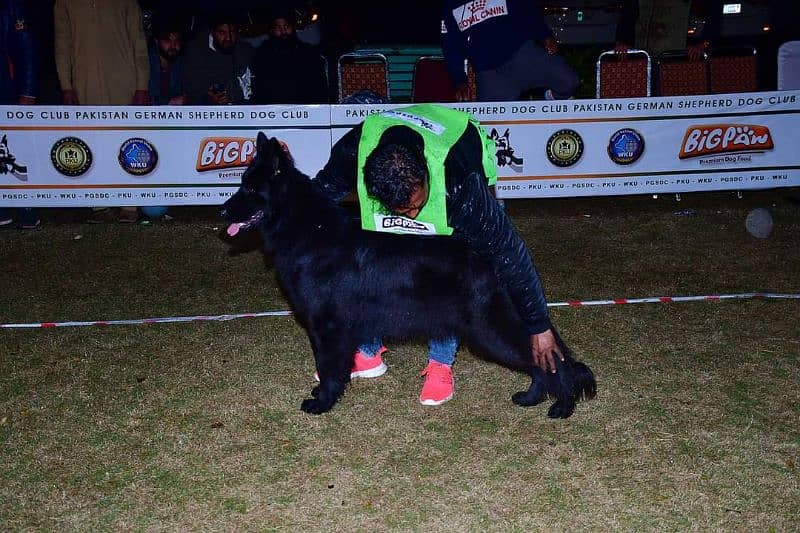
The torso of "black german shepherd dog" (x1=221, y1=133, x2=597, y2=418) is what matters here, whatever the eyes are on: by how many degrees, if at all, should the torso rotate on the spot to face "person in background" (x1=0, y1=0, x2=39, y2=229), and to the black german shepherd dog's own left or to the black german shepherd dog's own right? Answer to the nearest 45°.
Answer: approximately 45° to the black german shepherd dog's own right

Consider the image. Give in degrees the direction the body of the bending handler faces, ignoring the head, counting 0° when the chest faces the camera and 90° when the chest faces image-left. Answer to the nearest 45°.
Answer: approximately 0°

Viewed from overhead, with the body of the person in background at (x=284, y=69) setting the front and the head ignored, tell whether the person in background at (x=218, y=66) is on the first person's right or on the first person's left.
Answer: on the first person's right

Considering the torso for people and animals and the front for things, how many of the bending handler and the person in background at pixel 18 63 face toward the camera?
2

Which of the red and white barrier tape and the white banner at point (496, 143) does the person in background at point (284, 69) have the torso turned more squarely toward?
the red and white barrier tape

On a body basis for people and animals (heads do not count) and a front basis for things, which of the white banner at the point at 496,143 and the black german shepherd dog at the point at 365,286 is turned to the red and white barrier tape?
the white banner

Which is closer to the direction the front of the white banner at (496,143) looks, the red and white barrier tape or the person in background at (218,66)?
the red and white barrier tape

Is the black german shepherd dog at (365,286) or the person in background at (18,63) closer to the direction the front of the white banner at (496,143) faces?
the black german shepherd dog

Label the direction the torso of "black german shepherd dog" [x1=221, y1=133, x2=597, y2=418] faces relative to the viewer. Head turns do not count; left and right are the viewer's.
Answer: facing to the left of the viewer

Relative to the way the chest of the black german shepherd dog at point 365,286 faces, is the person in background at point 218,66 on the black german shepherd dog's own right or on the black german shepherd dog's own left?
on the black german shepherd dog's own right
